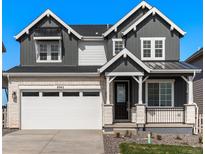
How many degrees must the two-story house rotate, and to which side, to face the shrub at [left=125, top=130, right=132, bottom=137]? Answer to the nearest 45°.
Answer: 0° — it already faces it

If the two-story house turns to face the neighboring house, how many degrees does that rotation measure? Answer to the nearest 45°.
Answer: approximately 135° to its left

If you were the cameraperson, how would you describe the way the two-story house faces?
facing the viewer

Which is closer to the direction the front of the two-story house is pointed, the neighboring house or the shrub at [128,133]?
the shrub
